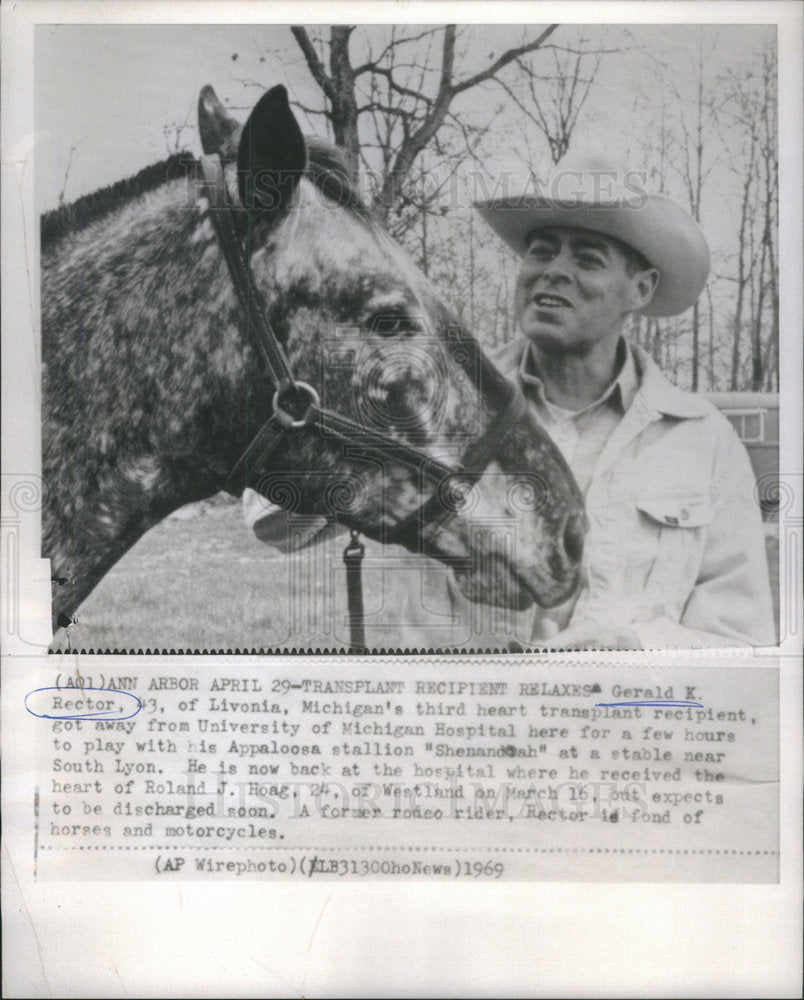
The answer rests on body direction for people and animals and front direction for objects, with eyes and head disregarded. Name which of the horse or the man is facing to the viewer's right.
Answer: the horse

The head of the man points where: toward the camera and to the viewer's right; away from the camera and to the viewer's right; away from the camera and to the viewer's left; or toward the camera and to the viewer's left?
toward the camera and to the viewer's left

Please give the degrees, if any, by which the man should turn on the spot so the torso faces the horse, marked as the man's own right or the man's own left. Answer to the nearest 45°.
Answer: approximately 45° to the man's own right

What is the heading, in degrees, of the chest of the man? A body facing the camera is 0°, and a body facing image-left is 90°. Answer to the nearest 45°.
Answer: approximately 45°

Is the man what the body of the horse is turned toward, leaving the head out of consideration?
yes

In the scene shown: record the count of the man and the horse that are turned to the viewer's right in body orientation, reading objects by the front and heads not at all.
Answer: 1

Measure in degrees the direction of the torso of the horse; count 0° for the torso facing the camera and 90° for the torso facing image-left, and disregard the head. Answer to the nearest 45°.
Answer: approximately 270°
